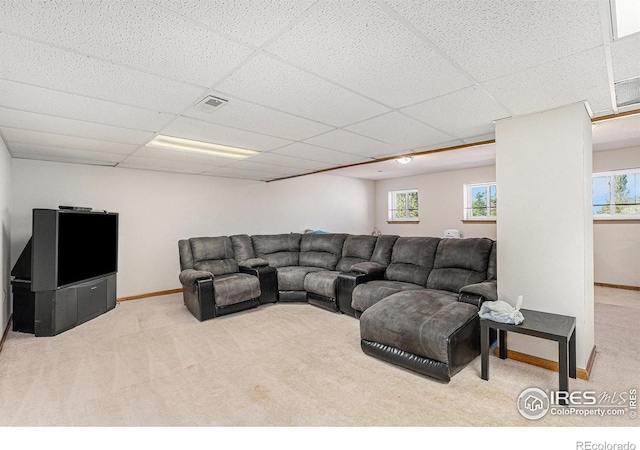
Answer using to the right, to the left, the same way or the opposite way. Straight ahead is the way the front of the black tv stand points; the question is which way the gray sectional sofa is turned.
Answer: to the right

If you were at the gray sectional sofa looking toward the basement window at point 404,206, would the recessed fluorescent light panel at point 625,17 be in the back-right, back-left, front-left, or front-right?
back-right

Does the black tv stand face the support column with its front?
yes

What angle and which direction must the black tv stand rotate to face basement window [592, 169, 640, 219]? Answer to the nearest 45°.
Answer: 0° — it already faces it

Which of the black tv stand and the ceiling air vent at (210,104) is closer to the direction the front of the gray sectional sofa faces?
the ceiling air vent

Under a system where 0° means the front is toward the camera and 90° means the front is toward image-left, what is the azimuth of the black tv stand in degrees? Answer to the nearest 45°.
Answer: approximately 315°

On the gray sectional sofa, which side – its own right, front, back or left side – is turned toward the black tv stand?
right

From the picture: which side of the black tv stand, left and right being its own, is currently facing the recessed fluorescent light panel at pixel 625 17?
front

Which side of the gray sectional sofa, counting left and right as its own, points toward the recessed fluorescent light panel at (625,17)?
front

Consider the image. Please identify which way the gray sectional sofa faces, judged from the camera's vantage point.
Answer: facing the viewer

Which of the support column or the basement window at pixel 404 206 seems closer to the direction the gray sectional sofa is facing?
the support column

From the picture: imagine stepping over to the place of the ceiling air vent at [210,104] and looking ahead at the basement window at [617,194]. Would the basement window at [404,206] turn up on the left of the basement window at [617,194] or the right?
left

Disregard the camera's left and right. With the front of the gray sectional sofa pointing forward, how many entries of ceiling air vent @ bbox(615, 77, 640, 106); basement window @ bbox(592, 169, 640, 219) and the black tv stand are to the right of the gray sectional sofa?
1

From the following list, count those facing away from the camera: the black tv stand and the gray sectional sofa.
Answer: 0

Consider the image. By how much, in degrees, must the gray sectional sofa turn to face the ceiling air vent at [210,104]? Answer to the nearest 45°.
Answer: approximately 45° to its right
